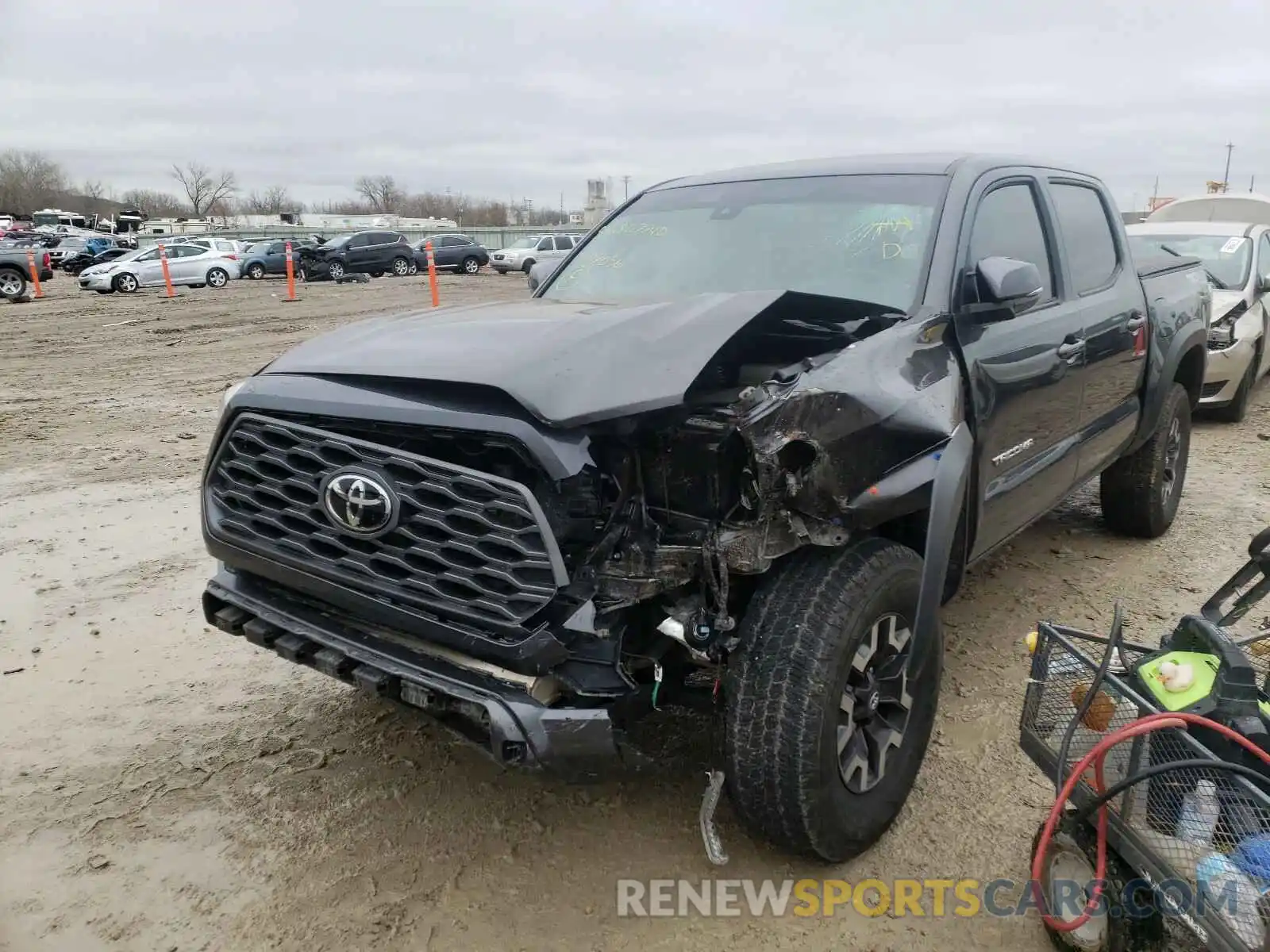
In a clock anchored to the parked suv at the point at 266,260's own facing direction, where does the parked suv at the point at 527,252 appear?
the parked suv at the point at 527,252 is roughly at 6 o'clock from the parked suv at the point at 266,260.

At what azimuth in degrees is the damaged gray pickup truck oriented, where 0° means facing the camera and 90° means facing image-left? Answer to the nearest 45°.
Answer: approximately 45°

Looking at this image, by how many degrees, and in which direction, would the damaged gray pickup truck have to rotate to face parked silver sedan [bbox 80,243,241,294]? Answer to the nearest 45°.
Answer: approximately 90° to its right

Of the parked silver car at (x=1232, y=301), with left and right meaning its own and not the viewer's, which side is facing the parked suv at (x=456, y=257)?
right

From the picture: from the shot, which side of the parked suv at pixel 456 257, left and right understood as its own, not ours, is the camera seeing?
left

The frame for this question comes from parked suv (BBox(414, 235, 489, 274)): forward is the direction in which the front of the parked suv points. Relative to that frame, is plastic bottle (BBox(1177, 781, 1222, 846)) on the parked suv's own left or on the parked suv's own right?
on the parked suv's own left

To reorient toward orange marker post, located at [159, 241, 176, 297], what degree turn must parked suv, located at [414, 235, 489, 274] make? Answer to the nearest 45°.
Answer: approximately 45° to its left

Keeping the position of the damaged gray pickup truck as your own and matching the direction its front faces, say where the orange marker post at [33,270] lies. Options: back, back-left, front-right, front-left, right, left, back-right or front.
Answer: right

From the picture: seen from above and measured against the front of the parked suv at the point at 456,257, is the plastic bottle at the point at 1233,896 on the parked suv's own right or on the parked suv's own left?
on the parked suv's own left

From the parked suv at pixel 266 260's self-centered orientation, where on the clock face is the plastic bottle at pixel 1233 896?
The plastic bottle is roughly at 9 o'clock from the parked suv.

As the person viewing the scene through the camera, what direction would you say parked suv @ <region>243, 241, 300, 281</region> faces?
facing to the left of the viewer

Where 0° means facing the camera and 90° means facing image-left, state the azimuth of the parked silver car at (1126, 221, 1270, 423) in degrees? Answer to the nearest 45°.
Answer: approximately 45°

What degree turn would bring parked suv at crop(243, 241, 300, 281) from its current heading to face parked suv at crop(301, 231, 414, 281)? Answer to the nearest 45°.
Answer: approximately 135° to its left

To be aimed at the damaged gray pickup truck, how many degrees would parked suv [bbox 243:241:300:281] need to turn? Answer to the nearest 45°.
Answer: approximately 90° to its left

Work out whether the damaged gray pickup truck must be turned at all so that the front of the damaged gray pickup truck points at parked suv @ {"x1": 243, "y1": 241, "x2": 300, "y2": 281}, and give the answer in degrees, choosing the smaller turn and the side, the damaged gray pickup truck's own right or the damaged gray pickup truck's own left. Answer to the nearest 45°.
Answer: approximately 90° to the damaged gray pickup truck's own right

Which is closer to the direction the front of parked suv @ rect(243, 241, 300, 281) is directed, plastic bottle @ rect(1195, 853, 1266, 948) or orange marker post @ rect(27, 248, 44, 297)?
the orange marker post

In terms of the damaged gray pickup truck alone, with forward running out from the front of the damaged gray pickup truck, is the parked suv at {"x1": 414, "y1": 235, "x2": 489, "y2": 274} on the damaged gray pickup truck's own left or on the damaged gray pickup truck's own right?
on the damaged gray pickup truck's own right
